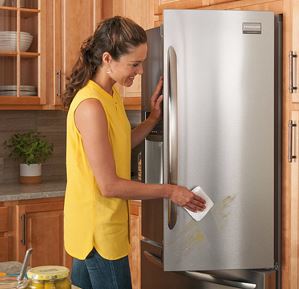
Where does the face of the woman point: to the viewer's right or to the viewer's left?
to the viewer's right

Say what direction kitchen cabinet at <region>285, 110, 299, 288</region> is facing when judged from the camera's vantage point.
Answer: facing the viewer and to the left of the viewer

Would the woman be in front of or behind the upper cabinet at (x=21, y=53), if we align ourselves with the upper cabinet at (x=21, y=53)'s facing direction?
in front

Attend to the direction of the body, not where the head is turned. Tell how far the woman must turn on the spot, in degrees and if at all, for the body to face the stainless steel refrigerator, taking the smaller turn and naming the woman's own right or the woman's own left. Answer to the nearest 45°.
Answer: approximately 45° to the woman's own left

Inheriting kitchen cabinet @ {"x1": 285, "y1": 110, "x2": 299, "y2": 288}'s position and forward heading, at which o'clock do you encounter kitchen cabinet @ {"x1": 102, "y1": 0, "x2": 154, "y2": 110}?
kitchen cabinet @ {"x1": 102, "y1": 0, "x2": 154, "y2": 110} is roughly at 3 o'clock from kitchen cabinet @ {"x1": 285, "y1": 110, "x2": 299, "y2": 288}.

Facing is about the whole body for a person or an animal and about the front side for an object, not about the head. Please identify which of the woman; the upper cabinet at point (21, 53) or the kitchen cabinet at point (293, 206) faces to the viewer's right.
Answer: the woman

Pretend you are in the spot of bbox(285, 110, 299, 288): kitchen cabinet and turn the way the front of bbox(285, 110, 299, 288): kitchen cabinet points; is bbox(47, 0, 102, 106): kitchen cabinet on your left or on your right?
on your right

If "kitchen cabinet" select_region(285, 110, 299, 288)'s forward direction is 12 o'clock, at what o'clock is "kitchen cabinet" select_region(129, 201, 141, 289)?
"kitchen cabinet" select_region(129, 201, 141, 289) is roughly at 3 o'clock from "kitchen cabinet" select_region(285, 110, 299, 288).

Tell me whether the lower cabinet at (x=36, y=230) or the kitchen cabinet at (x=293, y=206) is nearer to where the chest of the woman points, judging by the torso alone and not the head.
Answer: the kitchen cabinet

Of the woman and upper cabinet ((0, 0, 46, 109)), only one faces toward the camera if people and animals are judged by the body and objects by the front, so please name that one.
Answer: the upper cabinet

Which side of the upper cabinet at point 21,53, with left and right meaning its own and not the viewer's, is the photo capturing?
front

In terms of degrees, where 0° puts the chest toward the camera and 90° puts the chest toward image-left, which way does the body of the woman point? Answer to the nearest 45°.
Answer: approximately 270°

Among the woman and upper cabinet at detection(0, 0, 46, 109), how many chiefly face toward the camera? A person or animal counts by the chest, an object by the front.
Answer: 1
